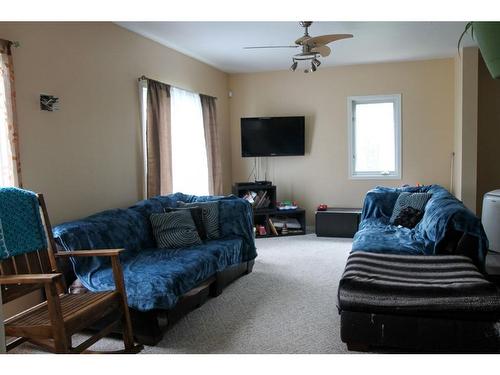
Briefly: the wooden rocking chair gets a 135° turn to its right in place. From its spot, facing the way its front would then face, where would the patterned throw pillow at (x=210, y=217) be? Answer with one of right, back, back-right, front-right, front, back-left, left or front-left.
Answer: back-right

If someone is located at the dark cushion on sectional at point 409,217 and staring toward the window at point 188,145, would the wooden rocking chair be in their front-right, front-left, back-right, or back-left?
front-left

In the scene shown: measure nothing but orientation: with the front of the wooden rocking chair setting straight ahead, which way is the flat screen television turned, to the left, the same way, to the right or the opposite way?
to the right

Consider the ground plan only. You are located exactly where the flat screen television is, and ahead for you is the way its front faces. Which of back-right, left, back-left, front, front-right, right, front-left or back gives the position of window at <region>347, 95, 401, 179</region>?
left

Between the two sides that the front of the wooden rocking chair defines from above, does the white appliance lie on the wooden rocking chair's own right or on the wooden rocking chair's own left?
on the wooden rocking chair's own left

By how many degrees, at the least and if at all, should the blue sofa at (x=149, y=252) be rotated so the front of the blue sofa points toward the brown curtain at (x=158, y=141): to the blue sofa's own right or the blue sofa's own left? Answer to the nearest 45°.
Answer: approximately 135° to the blue sofa's own left

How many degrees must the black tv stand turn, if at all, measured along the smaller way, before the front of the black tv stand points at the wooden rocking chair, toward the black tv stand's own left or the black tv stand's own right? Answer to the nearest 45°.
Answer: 0° — it already faces it

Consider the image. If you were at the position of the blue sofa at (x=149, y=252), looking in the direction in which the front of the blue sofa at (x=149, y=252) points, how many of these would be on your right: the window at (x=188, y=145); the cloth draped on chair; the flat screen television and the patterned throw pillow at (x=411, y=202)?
1

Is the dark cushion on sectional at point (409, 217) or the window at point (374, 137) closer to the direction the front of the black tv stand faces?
the dark cushion on sectional

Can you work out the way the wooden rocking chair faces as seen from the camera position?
facing the viewer and to the right of the viewer

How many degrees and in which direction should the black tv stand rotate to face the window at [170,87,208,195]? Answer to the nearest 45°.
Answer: approximately 45° to its right

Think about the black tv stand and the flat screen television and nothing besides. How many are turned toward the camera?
2

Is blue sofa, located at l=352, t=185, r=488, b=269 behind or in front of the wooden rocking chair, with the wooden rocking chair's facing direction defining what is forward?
in front

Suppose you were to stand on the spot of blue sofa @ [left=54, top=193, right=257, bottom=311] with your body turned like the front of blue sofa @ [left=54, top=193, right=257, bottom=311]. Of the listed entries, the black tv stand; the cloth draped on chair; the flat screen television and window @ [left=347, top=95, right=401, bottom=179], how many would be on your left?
3

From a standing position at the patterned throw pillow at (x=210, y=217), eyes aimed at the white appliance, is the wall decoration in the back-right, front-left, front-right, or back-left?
back-right

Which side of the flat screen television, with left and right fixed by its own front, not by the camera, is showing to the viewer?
front

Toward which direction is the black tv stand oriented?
toward the camera

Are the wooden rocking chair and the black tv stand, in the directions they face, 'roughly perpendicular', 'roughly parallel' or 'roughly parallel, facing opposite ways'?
roughly perpendicular
